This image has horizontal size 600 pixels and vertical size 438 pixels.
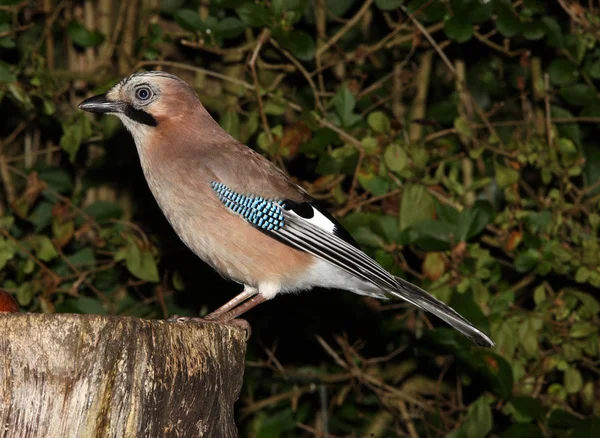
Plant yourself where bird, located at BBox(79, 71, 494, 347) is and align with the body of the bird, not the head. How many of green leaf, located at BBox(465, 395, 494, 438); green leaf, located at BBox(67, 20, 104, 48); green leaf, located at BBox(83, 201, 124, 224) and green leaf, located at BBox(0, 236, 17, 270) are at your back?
1

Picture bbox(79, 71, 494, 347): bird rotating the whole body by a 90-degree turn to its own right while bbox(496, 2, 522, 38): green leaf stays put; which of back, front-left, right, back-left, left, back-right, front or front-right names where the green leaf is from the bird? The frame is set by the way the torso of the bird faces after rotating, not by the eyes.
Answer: front-right

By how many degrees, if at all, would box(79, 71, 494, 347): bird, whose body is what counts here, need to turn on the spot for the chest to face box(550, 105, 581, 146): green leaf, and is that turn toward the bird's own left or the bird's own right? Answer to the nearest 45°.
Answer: approximately 135° to the bird's own right

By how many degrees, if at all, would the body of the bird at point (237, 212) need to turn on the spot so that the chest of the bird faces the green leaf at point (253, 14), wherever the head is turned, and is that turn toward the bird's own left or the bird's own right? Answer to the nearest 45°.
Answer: approximately 90° to the bird's own right

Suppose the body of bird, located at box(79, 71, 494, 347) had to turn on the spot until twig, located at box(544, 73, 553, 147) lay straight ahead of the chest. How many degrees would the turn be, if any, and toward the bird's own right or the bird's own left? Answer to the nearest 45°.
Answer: approximately 135° to the bird's own right

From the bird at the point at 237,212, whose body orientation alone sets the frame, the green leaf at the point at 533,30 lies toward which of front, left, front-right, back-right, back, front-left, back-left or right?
back-right

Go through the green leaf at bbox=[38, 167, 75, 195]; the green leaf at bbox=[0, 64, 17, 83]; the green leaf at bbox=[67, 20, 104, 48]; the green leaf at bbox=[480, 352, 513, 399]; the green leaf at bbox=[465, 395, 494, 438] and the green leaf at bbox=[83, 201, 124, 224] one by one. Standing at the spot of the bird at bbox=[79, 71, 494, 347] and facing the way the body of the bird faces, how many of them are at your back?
2

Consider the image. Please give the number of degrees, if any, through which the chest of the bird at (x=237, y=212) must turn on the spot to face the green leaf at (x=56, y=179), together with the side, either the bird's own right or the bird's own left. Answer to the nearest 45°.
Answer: approximately 45° to the bird's own right

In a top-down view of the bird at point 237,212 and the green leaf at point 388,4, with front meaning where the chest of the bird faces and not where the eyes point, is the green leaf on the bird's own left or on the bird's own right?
on the bird's own right

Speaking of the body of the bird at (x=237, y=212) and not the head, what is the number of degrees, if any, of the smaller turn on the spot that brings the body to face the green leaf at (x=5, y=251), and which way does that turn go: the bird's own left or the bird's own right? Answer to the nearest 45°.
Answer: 0° — it already faces it

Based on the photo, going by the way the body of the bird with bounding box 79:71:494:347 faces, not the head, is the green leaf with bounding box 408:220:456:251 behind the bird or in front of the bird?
behind

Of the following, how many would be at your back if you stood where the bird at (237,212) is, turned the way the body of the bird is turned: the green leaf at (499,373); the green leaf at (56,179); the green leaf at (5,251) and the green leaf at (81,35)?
1

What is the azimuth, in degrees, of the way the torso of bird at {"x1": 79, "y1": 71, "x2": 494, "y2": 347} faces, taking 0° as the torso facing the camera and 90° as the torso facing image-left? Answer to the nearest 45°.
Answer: approximately 90°
